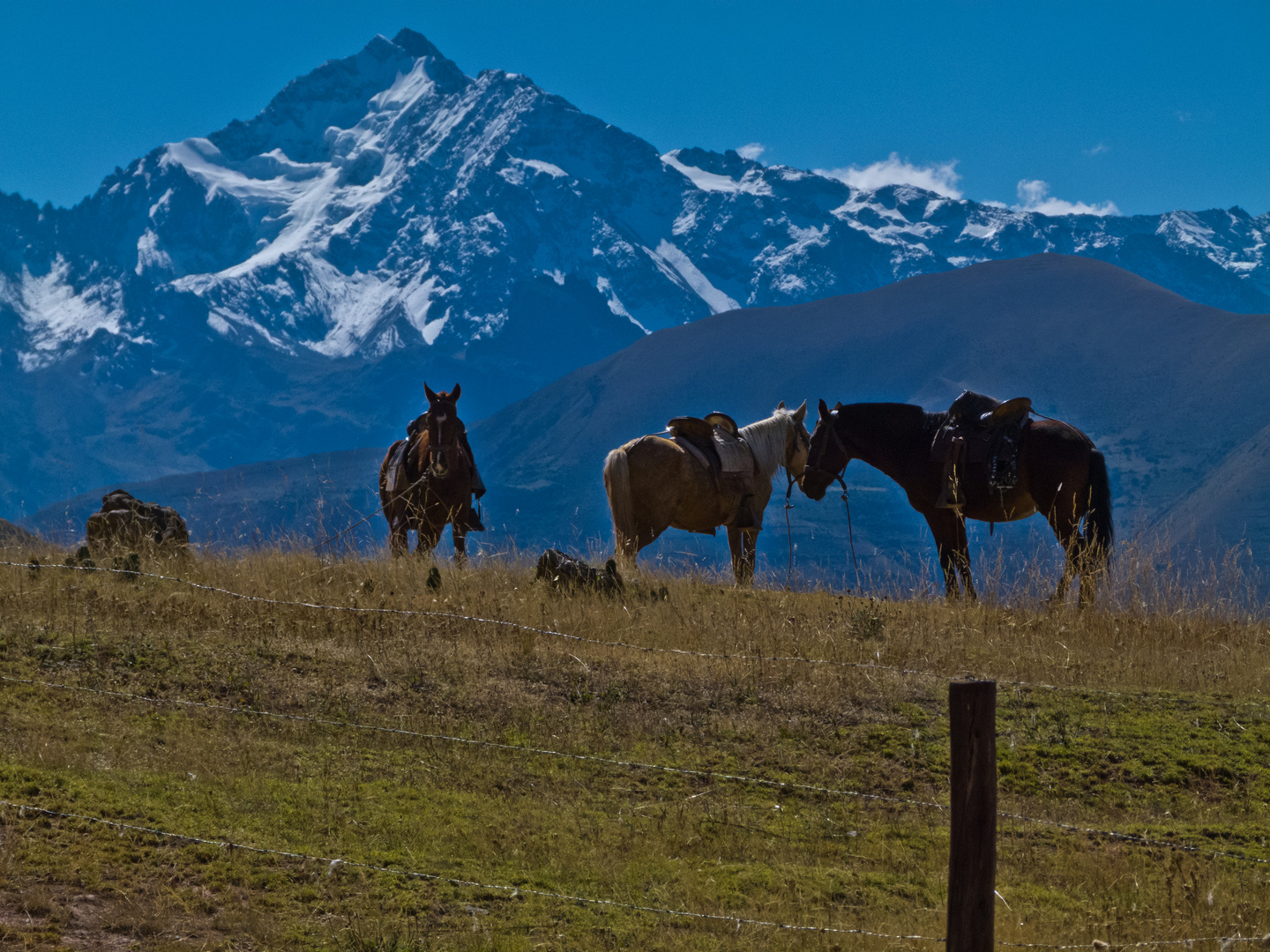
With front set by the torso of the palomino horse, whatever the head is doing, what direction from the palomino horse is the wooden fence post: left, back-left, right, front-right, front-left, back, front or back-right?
back-right

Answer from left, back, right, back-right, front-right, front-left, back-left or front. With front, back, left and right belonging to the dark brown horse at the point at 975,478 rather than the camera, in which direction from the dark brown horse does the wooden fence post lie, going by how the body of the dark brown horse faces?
left

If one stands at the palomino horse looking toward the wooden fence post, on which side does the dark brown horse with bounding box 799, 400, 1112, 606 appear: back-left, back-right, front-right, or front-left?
front-left

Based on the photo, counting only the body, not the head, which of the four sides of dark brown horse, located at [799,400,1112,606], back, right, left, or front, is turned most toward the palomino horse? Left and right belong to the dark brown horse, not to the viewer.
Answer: front

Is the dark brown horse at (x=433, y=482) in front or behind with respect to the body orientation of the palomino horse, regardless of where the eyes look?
behind

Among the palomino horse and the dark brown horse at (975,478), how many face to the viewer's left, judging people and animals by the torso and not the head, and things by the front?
1

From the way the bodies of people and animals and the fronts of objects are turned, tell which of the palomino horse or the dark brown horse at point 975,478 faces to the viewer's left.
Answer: the dark brown horse

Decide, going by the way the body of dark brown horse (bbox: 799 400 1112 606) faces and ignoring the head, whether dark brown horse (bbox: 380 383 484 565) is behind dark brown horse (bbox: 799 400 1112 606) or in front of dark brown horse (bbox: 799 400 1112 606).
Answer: in front

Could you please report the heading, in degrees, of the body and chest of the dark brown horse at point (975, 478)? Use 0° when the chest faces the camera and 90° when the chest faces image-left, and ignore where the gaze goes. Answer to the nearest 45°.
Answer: approximately 90°

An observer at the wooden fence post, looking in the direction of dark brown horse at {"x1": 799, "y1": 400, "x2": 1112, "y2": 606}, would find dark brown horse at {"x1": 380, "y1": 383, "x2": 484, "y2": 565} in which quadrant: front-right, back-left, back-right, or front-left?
front-left

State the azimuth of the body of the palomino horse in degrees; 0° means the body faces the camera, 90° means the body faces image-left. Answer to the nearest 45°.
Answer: approximately 225°

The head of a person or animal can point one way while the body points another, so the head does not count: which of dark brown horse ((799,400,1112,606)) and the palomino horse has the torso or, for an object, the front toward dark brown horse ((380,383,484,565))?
dark brown horse ((799,400,1112,606))

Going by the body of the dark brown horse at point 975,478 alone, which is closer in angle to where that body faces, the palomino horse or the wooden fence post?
the palomino horse
